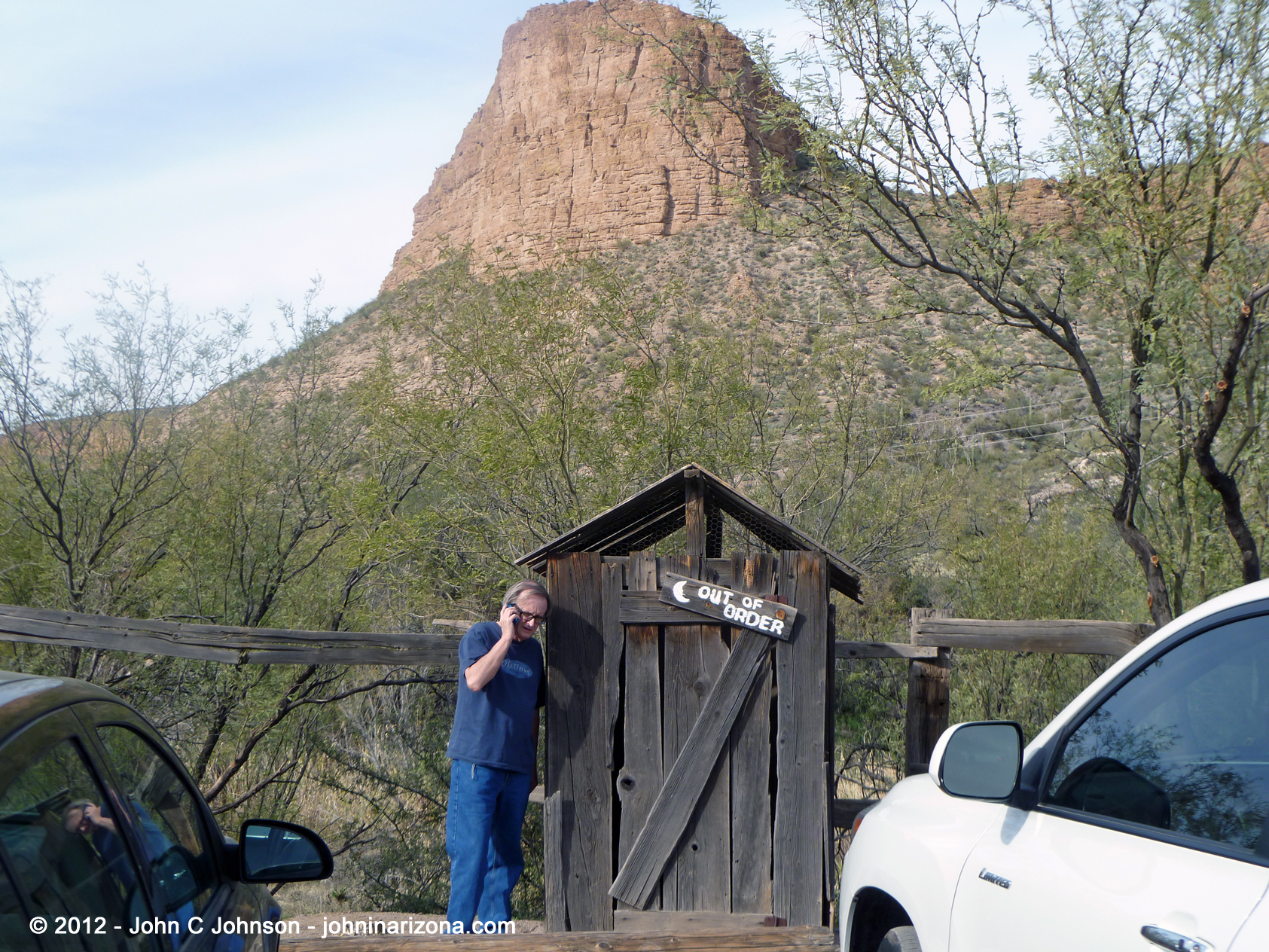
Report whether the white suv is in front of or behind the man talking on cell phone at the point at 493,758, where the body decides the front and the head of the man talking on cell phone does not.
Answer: in front

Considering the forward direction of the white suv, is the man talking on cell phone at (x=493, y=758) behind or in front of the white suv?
in front

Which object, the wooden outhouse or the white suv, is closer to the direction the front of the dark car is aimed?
the wooden outhouse

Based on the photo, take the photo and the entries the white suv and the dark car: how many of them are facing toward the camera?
0

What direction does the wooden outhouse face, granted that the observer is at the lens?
facing the viewer

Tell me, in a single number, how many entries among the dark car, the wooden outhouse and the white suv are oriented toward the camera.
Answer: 1

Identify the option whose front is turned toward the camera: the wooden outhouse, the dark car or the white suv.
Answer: the wooden outhouse

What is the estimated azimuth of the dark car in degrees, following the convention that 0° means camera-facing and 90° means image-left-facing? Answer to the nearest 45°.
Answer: approximately 225°

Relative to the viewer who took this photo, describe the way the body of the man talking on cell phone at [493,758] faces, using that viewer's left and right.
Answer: facing the viewer and to the right of the viewer

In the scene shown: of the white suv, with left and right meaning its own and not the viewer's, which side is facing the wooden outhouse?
front

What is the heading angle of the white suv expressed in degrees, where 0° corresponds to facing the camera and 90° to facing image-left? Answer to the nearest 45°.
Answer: approximately 135°
